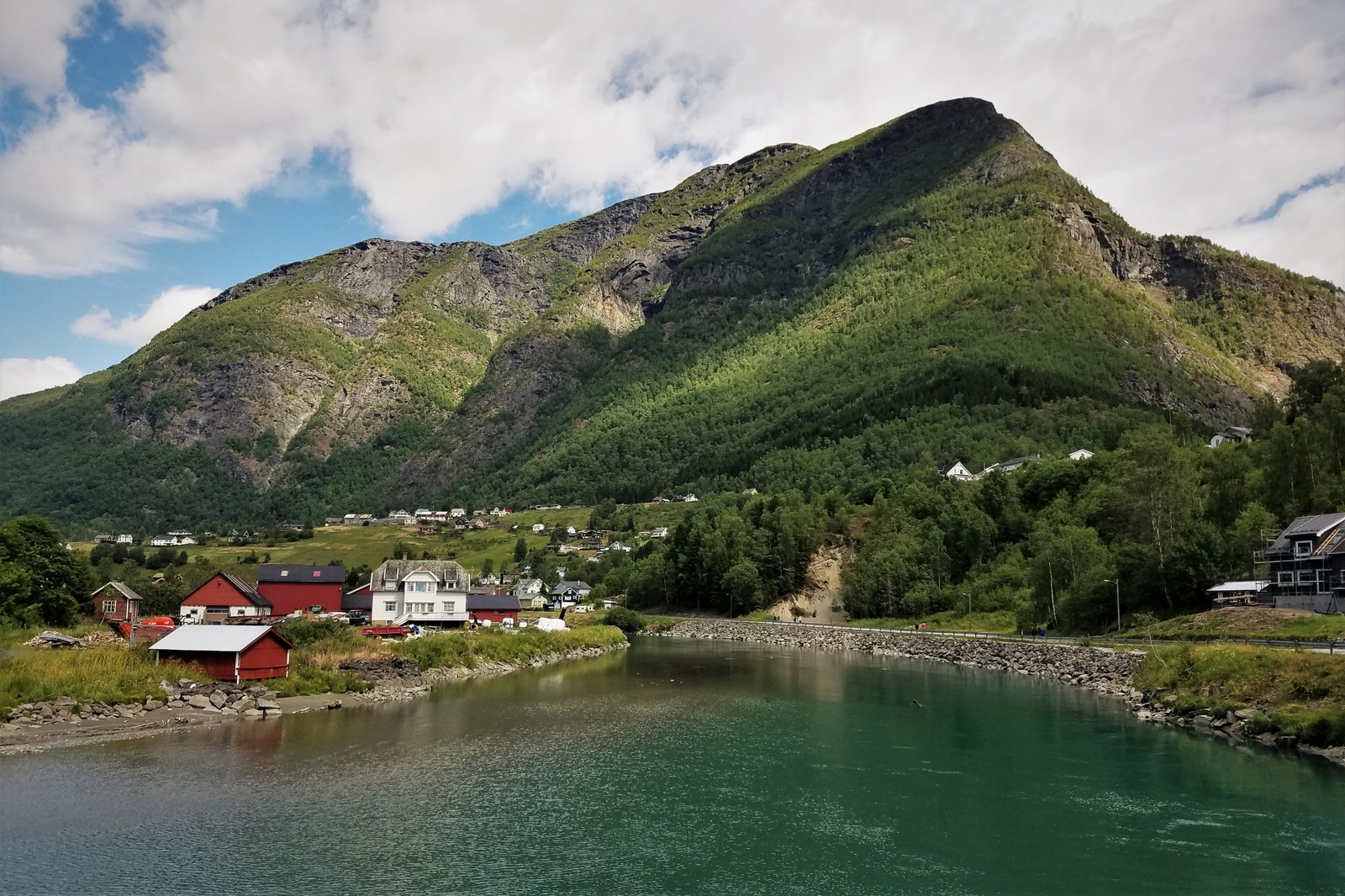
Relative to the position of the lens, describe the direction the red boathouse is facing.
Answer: facing the viewer and to the right of the viewer
